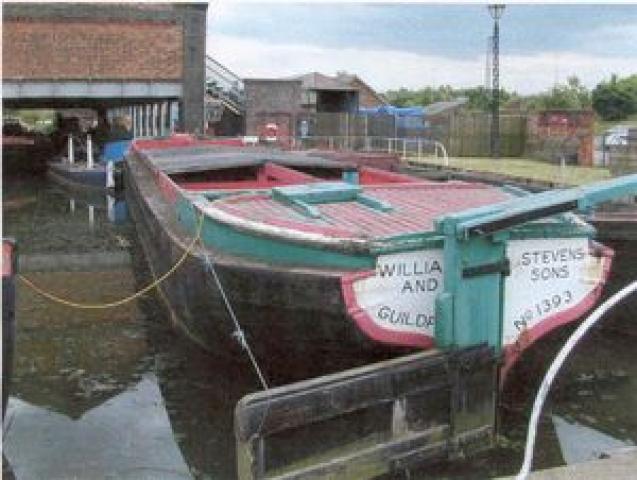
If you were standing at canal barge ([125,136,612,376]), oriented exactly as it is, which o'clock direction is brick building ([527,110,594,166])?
The brick building is roughly at 2 o'clock from the canal barge.

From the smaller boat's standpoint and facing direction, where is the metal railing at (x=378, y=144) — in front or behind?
behind

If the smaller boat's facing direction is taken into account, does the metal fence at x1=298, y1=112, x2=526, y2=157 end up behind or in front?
behind

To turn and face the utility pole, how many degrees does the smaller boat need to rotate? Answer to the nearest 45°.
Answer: approximately 180°

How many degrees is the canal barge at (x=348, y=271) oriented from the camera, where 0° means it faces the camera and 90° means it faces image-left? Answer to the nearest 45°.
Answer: approximately 135°

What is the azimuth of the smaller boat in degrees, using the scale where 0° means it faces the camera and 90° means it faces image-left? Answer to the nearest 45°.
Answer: approximately 90°

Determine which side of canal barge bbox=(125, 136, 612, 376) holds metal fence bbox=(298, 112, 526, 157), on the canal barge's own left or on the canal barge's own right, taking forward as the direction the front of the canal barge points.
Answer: on the canal barge's own right
